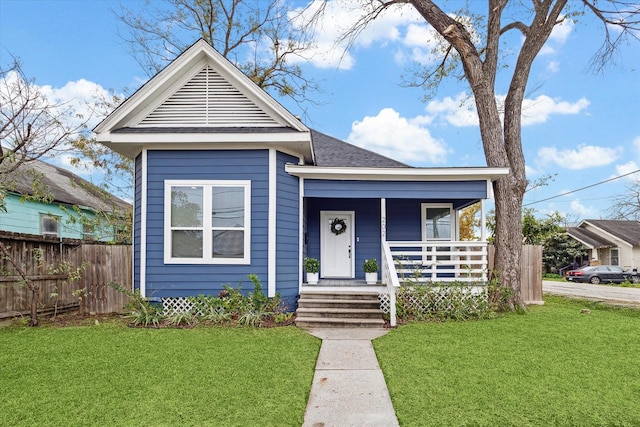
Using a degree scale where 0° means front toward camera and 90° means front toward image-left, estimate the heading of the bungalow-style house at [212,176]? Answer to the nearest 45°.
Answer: approximately 0°

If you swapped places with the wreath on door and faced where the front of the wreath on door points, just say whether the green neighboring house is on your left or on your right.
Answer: on your right

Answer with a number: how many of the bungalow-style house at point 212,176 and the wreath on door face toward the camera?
2

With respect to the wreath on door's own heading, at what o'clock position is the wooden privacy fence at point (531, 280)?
The wooden privacy fence is roughly at 9 o'clock from the wreath on door.
